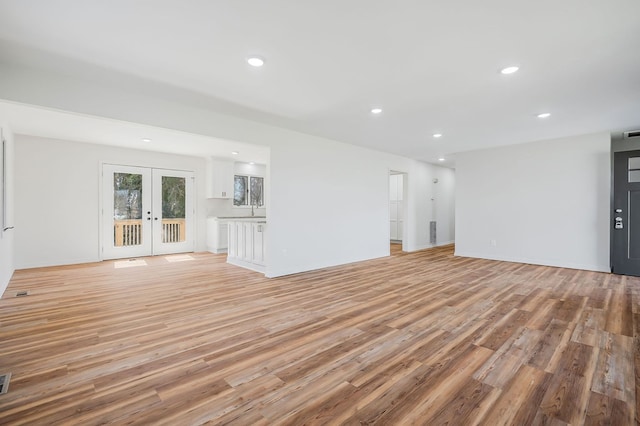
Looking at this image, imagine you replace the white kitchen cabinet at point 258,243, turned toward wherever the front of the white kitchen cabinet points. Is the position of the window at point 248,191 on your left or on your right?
on your right

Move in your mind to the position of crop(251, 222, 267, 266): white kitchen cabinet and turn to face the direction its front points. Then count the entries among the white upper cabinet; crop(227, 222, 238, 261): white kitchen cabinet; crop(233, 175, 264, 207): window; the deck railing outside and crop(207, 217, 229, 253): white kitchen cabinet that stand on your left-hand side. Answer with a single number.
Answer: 0

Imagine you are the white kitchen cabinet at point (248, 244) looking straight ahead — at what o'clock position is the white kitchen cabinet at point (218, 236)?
the white kitchen cabinet at point (218, 236) is roughly at 4 o'clock from the white kitchen cabinet at point (248, 244).

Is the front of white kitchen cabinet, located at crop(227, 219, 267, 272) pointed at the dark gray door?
no

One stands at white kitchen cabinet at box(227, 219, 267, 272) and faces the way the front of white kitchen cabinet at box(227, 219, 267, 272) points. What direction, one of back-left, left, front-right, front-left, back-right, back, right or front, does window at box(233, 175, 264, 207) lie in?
back-right

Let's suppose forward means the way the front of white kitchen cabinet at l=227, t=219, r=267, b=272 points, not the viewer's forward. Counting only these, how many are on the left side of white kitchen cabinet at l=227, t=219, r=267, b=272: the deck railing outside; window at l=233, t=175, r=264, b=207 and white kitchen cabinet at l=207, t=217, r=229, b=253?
0

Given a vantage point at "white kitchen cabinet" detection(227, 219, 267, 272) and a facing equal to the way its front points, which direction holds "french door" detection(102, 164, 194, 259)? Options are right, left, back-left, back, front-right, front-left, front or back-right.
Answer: right

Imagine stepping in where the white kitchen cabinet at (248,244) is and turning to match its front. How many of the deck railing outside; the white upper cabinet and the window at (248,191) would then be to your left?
0

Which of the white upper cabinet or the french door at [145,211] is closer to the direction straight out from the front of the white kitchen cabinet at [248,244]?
the french door

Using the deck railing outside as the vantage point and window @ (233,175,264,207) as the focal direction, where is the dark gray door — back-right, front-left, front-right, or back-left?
front-right

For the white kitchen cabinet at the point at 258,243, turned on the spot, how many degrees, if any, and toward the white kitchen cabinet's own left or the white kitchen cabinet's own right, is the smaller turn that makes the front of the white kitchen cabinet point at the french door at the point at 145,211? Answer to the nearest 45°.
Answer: approximately 90° to the white kitchen cabinet's own right

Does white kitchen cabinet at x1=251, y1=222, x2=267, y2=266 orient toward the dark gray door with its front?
no

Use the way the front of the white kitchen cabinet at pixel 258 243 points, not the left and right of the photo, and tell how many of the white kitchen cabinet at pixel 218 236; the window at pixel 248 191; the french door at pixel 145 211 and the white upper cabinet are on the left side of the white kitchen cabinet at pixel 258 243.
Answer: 0

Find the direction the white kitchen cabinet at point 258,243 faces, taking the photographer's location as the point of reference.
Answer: facing the viewer and to the left of the viewer

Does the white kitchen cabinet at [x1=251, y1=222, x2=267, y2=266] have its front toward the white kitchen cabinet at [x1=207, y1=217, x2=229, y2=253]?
no

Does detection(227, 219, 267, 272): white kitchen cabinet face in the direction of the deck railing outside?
no
